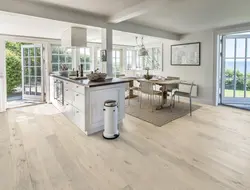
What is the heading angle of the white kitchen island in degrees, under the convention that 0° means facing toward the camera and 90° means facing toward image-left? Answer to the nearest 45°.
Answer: approximately 45°

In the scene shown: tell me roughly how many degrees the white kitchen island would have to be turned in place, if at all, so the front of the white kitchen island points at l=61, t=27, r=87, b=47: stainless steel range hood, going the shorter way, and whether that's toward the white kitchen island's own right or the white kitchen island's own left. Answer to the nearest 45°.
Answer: approximately 135° to the white kitchen island's own right

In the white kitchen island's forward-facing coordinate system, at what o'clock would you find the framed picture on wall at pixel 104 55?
The framed picture on wall is roughly at 5 o'clock from the white kitchen island.

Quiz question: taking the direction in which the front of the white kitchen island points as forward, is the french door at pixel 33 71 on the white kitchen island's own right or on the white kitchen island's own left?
on the white kitchen island's own right
